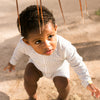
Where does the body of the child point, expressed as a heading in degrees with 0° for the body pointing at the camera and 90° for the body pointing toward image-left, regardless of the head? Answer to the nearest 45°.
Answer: approximately 0°
